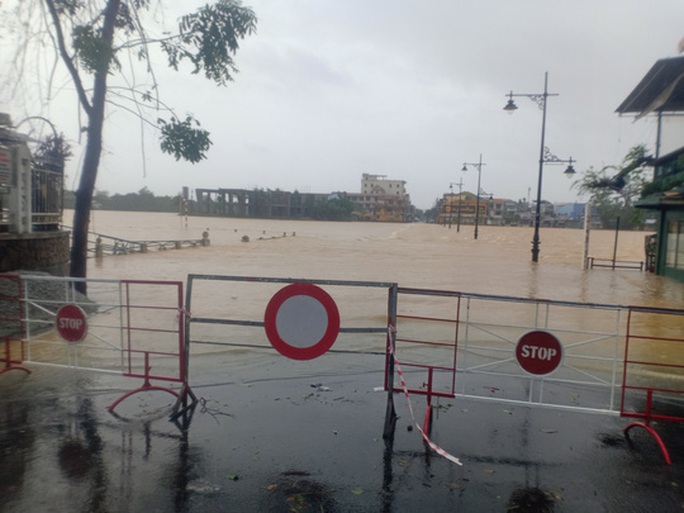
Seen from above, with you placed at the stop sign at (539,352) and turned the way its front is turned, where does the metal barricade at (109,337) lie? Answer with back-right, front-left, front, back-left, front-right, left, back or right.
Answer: right

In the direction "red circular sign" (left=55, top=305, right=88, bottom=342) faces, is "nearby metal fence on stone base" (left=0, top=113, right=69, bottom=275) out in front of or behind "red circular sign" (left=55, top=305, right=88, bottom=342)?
behind

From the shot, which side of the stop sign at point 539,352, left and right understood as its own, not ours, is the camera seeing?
front

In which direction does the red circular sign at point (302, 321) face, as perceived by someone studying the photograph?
facing the viewer

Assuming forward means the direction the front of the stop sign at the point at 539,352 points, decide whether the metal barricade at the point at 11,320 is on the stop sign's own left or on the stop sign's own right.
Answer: on the stop sign's own right

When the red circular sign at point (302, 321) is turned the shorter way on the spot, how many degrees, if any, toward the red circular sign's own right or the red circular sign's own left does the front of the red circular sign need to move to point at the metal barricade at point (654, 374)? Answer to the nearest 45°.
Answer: approximately 90° to the red circular sign's own left

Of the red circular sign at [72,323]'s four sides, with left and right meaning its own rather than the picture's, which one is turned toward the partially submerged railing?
back

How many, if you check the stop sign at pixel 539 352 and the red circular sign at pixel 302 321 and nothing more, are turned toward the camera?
2

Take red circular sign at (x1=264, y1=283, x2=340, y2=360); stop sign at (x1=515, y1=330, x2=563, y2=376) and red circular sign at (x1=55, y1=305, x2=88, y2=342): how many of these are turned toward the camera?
3

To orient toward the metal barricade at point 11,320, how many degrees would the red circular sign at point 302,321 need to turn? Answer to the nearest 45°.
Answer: approximately 135° to its right

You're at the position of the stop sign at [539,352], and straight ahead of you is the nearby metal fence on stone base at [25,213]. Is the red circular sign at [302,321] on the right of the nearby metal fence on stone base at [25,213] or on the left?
left

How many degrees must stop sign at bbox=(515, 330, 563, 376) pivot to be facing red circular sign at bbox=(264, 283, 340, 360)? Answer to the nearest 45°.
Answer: approximately 45° to its right

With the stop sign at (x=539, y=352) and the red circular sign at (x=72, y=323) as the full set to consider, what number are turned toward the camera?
2
